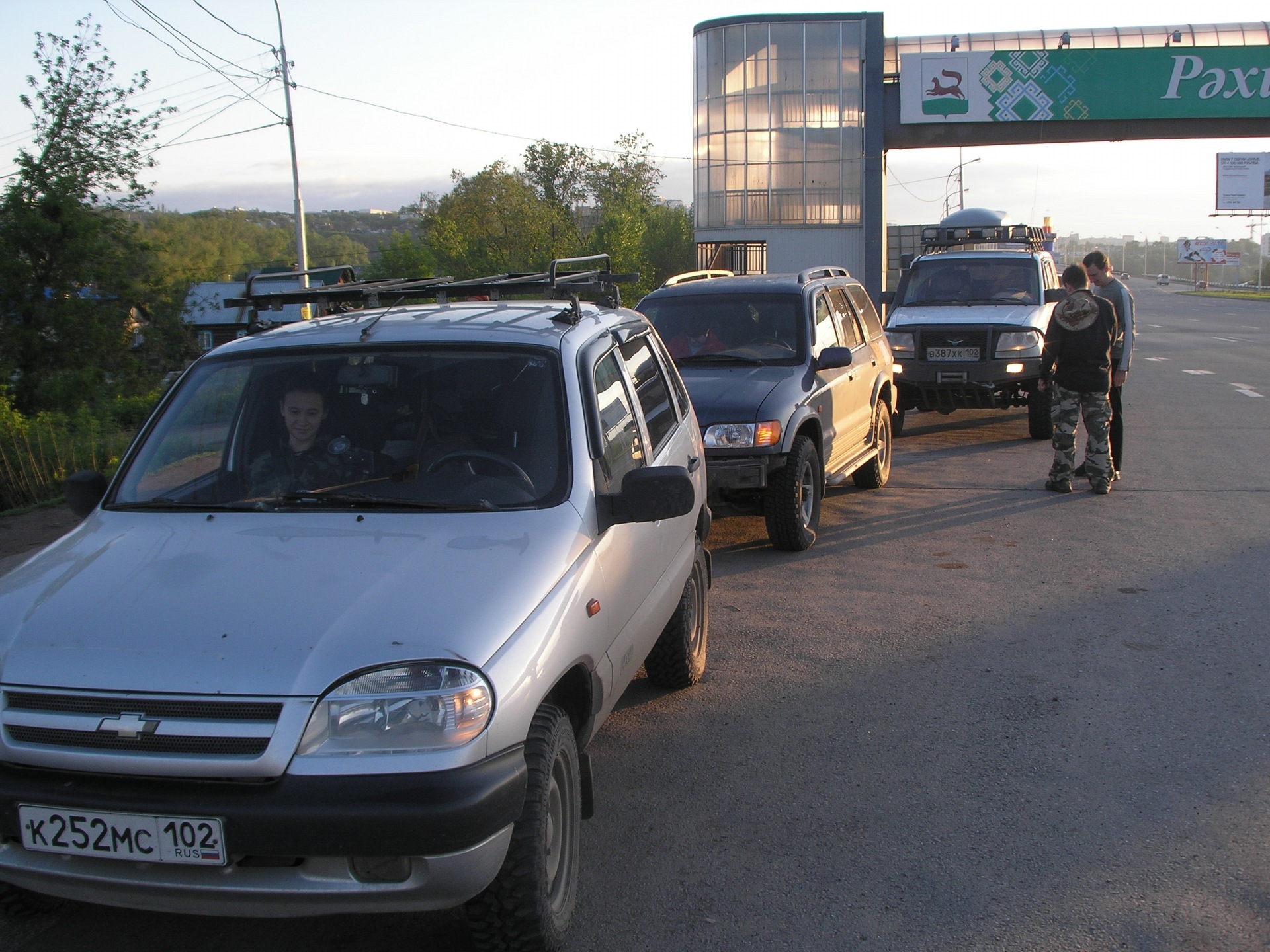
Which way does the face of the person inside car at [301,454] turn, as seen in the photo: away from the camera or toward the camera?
toward the camera

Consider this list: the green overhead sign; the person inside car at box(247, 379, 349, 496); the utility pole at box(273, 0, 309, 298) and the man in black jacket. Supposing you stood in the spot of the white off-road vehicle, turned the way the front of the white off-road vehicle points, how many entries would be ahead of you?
2

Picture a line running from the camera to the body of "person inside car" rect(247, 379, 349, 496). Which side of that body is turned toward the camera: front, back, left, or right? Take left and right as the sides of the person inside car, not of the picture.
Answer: front

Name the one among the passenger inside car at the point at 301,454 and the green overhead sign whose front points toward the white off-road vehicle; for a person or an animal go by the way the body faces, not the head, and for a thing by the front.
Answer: the green overhead sign

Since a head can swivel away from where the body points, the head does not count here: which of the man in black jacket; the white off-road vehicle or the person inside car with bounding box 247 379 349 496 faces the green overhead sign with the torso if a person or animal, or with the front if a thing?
the man in black jacket

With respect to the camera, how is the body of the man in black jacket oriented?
away from the camera

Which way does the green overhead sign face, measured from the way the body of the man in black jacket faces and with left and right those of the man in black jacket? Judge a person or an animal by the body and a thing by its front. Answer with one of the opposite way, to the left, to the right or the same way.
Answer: the opposite way

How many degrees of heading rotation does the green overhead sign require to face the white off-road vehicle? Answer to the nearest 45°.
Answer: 0° — it already faces it

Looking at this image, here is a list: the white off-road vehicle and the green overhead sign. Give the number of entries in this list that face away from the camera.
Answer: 0

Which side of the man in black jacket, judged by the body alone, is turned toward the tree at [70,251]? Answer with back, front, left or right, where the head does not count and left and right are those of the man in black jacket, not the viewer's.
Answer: left

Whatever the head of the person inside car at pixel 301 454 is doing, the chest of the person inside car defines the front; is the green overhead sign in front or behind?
behind

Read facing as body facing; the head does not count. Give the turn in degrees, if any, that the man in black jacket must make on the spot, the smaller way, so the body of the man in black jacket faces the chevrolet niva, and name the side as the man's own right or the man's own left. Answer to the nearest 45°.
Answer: approximately 180°

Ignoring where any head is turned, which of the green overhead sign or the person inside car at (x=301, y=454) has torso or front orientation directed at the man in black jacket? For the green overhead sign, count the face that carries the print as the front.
the green overhead sign

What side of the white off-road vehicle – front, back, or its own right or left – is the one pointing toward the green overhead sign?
back

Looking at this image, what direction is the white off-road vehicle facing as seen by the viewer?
toward the camera

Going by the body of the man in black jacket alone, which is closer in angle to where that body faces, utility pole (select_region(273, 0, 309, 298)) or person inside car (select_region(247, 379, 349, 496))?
the utility pole

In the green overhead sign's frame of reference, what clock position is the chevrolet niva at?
The chevrolet niva is roughly at 12 o'clock from the green overhead sign.

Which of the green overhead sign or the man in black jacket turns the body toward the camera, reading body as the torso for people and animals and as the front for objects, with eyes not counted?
the green overhead sign
